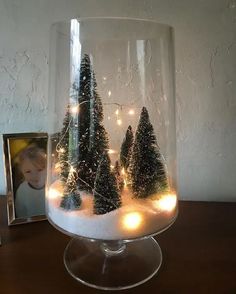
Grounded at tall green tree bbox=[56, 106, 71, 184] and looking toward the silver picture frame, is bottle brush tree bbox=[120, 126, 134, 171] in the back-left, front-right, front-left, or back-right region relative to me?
back-right

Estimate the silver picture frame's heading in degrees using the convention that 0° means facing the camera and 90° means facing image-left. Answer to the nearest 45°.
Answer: approximately 315°
